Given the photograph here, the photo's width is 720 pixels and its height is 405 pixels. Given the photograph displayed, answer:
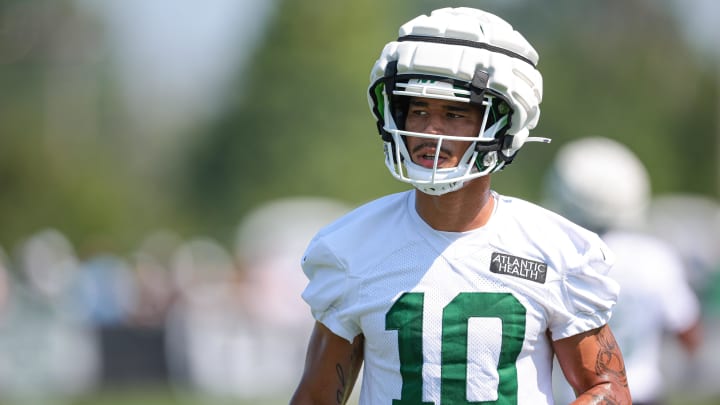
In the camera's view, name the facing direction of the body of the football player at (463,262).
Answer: toward the camera

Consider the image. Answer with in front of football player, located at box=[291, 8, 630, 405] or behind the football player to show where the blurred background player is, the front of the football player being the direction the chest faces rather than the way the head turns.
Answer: behind

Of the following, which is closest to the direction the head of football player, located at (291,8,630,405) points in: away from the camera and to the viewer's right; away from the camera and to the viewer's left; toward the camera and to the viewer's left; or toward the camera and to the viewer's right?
toward the camera and to the viewer's left
